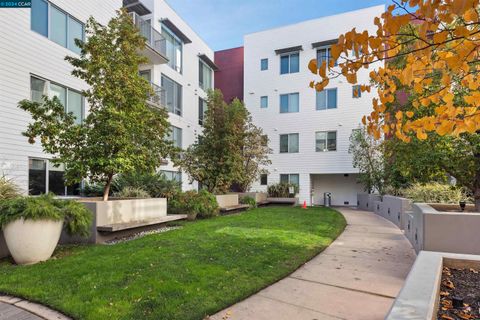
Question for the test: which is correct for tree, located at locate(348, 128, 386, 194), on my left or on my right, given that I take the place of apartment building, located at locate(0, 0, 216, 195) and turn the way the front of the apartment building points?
on my left

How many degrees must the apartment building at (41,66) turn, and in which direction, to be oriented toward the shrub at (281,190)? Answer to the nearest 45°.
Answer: approximately 90° to its left

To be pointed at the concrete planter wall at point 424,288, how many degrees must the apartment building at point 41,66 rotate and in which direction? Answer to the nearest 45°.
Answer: approximately 45° to its right

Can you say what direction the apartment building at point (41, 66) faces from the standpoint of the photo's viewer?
facing the viewer and to the right of the viewer

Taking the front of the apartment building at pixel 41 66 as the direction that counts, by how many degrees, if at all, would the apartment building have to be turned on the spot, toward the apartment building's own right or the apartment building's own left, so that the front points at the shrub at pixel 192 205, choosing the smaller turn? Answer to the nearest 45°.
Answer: approximately 45° to the apartment building's own left

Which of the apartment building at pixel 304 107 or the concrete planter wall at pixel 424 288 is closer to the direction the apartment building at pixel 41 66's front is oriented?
the concrete planter wall

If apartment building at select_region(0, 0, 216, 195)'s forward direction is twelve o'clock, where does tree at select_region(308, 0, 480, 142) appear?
The tree is roughly at 1 o'clock from the apartment building.

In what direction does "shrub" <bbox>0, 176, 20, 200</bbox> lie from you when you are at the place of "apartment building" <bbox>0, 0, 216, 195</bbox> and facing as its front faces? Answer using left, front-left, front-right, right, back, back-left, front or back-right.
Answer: front-right

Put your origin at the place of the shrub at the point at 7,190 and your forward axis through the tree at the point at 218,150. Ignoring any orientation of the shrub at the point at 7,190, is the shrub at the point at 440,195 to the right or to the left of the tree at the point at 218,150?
right
